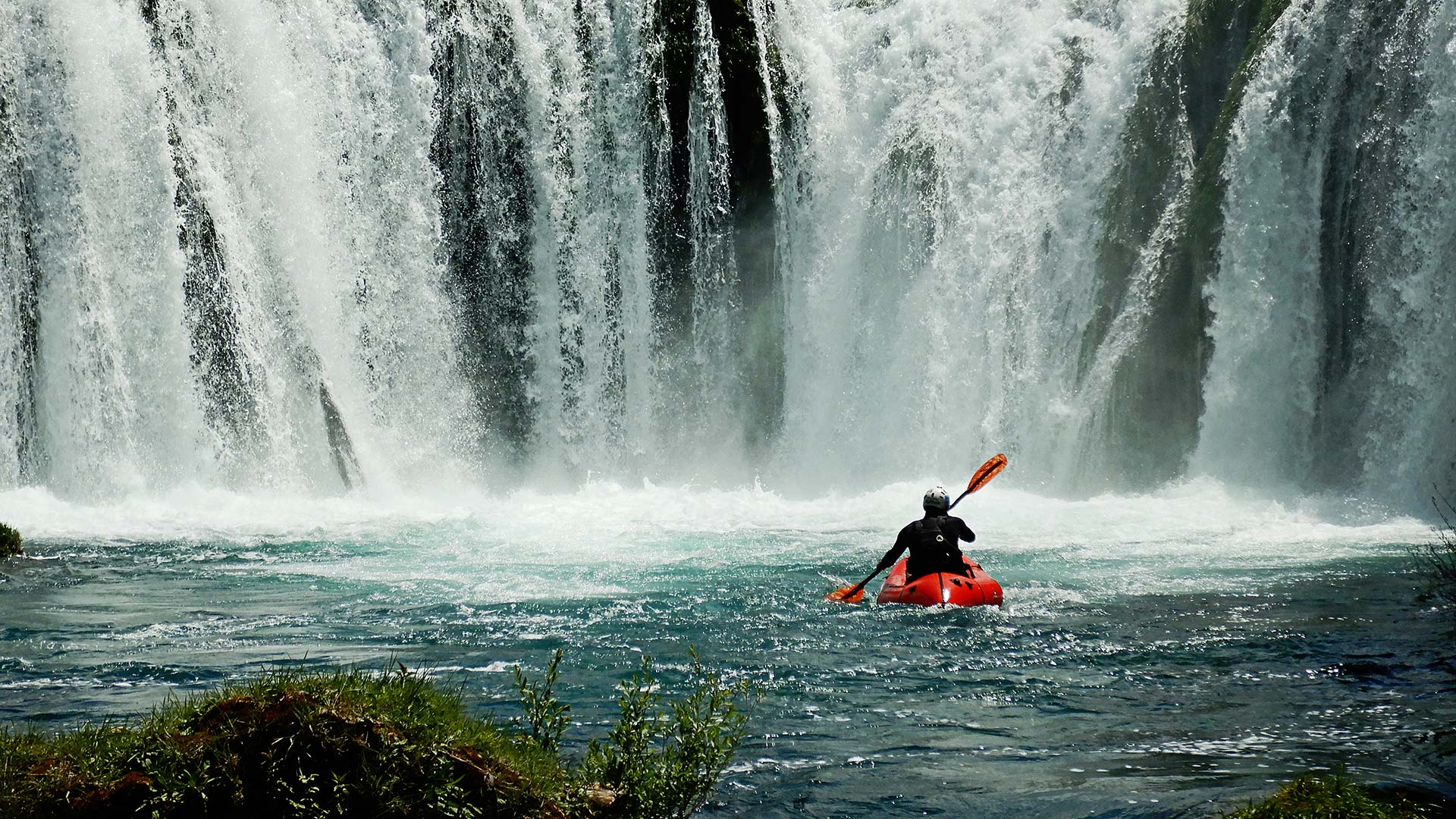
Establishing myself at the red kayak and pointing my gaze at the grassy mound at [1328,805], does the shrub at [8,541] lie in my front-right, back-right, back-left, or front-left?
back-right

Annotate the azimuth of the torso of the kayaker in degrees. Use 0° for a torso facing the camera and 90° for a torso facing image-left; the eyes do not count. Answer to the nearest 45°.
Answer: approximately 180°

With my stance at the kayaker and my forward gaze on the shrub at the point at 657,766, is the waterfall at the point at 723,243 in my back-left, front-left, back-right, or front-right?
back-right

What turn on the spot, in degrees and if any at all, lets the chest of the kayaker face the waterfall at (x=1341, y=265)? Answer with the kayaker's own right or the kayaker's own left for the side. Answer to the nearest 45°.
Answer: approximately 45° to the kayaker's own right

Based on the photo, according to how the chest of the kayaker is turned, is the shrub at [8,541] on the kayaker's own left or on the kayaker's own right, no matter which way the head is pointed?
on the kayaker's own left

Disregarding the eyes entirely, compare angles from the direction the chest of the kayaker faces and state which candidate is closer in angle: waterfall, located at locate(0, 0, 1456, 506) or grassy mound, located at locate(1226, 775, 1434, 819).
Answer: the waterfall

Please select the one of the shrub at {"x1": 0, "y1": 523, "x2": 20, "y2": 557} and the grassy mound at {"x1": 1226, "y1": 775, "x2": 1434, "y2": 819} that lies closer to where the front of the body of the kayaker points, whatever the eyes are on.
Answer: the shrub

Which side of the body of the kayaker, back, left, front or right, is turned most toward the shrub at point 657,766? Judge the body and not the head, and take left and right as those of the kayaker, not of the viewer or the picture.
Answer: back

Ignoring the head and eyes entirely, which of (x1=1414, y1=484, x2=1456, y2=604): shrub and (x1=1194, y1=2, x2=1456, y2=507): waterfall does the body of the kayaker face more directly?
the waterfall

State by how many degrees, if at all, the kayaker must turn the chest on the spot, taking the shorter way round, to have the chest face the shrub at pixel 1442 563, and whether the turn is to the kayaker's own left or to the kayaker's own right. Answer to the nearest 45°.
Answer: approximately 90° to the kayaker's own right

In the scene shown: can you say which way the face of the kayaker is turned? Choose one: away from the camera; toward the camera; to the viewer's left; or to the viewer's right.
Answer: away from the camera
